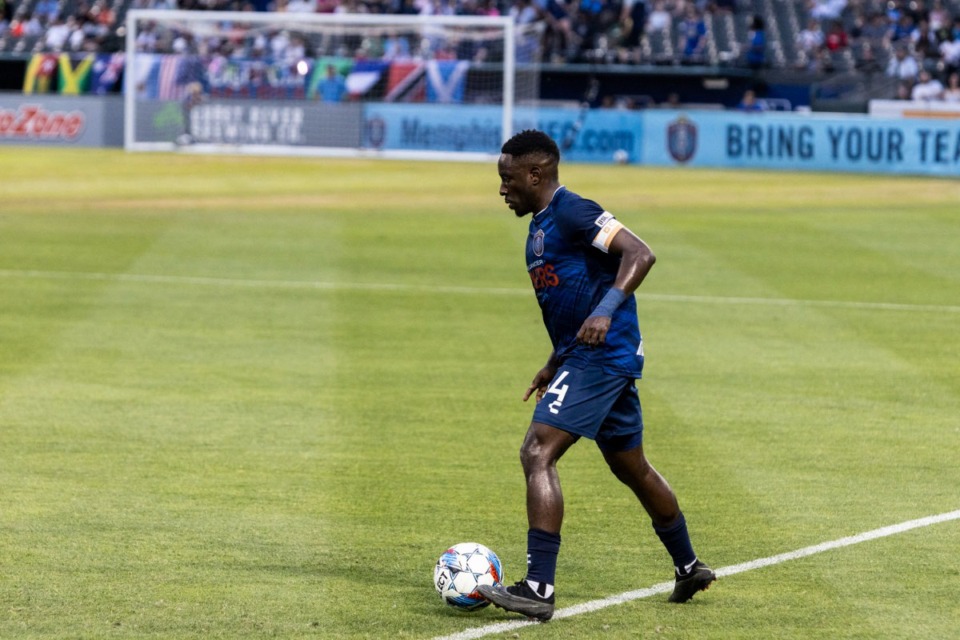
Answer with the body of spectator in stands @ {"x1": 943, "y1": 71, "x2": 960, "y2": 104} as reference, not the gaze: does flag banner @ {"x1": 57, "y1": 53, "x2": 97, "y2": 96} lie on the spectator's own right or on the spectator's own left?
on the spectator's own right

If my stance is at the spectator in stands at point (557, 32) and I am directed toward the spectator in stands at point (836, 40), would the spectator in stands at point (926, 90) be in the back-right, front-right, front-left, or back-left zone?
front-right

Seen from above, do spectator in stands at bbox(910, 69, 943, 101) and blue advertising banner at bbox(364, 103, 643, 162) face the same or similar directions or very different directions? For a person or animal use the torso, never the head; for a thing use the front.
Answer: same or similar directions

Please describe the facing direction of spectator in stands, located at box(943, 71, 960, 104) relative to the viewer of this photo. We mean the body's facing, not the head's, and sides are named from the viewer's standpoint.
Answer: facing the viewer

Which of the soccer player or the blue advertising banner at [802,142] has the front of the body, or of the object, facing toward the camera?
the blue advertising banner

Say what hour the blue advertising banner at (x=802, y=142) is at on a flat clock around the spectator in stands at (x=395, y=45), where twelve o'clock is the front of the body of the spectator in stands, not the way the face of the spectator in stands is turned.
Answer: The blue advertising banner is roughly at 10 o'clock from the spectator in stands.

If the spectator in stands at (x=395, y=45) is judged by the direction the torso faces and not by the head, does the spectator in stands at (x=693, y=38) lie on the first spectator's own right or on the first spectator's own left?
on the first spectator's own left

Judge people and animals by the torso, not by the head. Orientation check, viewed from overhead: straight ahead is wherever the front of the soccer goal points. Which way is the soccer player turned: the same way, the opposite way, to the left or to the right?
to the right

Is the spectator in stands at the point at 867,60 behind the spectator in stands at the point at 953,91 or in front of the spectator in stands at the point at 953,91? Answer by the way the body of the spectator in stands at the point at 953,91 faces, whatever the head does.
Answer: behind

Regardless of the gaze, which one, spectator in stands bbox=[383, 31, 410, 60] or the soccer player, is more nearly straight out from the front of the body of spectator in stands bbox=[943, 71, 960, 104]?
the soccer player

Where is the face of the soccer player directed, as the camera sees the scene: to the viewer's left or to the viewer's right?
to the viewer's left

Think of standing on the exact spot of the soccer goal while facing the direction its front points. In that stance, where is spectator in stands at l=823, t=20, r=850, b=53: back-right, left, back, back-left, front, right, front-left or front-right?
left

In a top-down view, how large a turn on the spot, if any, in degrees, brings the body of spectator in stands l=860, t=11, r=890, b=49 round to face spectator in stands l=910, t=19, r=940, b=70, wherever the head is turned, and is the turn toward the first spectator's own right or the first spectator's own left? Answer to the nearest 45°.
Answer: approximately 45° to the first spectator's own left

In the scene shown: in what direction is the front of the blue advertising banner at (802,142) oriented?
toward the camera

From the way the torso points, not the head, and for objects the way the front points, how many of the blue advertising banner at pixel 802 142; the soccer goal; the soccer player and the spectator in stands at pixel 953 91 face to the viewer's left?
1

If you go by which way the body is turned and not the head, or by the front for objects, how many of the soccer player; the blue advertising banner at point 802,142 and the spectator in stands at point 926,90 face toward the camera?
2

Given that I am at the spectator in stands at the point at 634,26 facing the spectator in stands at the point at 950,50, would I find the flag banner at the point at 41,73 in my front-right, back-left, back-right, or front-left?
back-right

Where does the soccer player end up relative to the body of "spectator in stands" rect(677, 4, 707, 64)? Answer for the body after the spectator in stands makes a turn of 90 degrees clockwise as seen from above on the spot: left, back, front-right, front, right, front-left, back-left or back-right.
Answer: left
